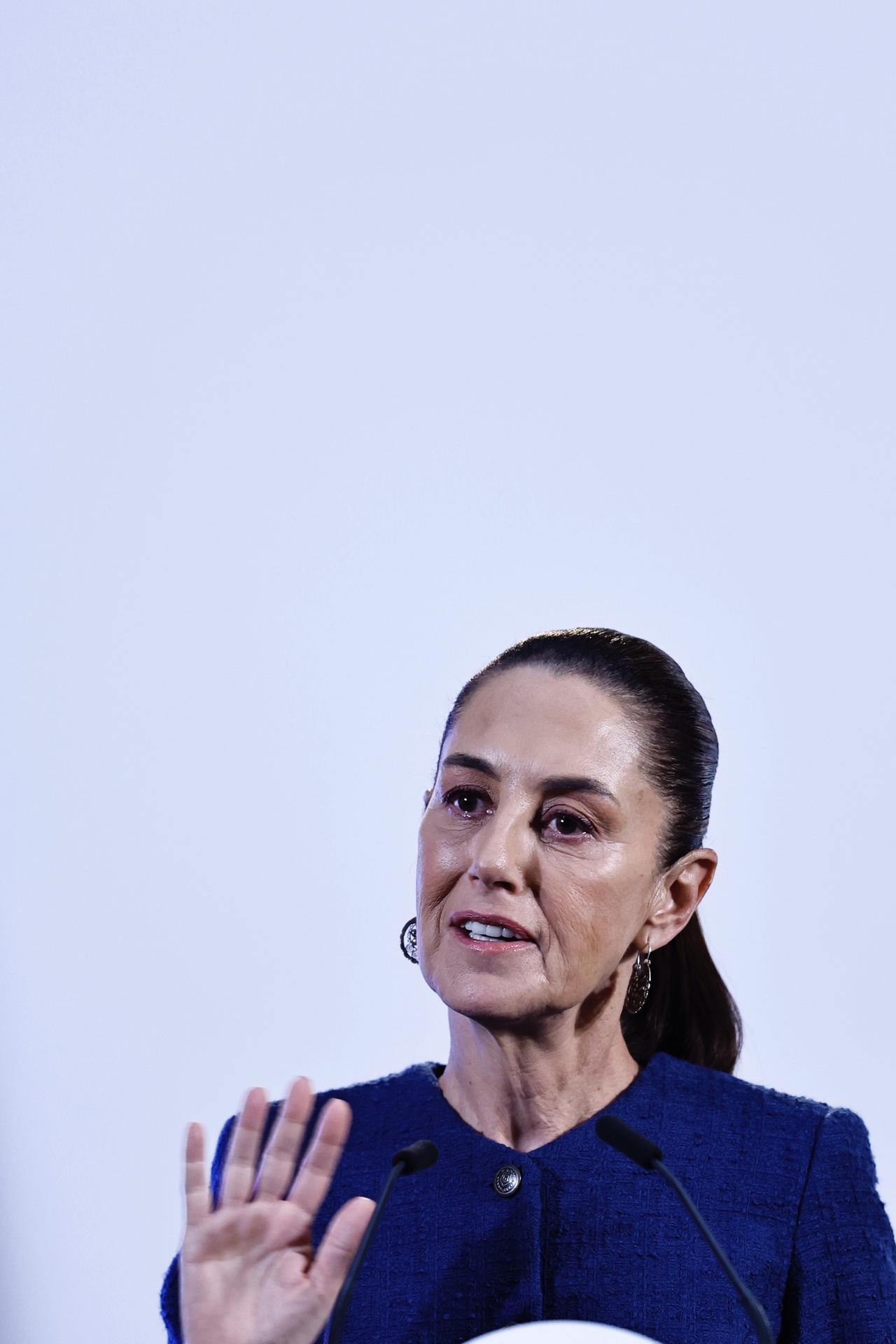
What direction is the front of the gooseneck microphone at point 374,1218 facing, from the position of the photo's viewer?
facing away from the viewer and to the right of the viewer

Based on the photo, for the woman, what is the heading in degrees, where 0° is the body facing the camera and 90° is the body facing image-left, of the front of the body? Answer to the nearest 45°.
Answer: approximately 0°
